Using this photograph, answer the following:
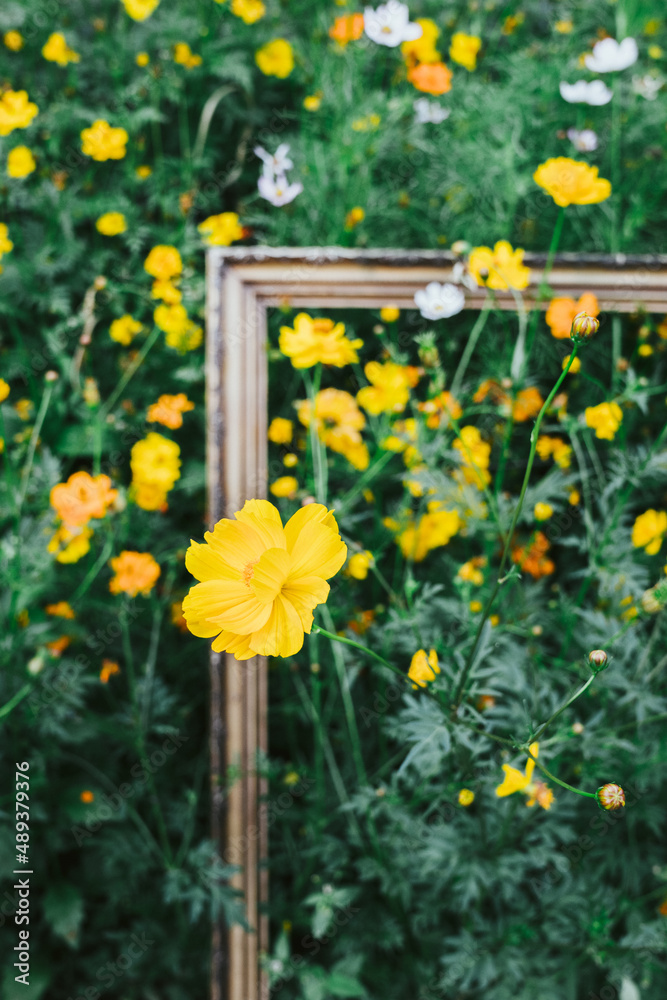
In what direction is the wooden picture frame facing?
toward the camera
